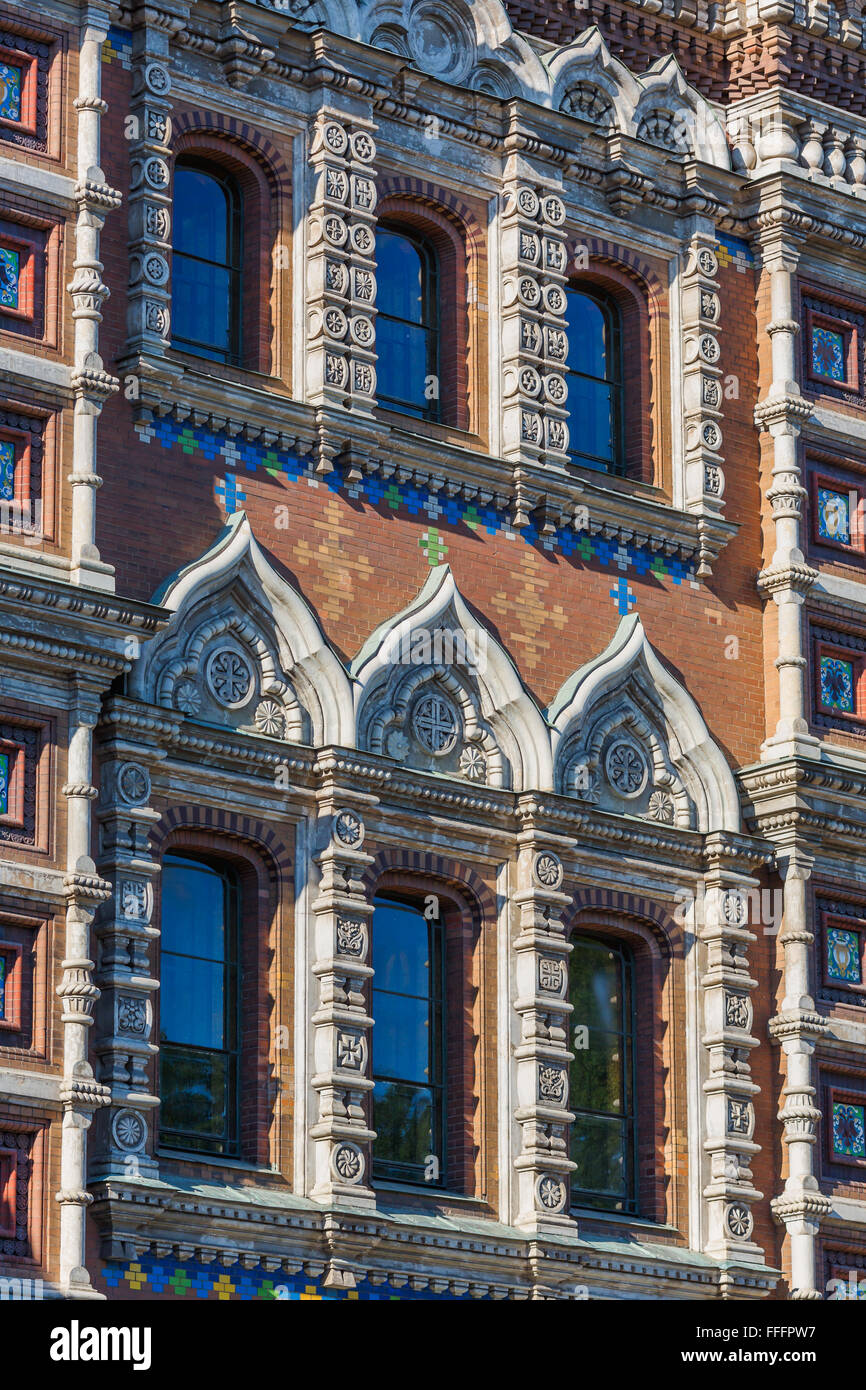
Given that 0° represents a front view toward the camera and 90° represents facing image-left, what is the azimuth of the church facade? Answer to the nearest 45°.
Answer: approximately 315°
